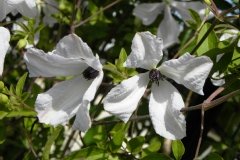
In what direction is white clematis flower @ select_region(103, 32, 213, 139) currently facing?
toward the camera

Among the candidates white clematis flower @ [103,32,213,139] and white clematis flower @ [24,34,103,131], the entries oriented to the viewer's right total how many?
0
